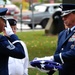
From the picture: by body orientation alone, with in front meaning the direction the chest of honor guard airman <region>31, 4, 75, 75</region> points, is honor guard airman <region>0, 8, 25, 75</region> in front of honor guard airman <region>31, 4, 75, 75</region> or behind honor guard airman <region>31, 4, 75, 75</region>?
in front

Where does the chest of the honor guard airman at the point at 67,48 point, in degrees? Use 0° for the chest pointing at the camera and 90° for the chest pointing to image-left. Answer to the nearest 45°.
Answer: approximately 45°

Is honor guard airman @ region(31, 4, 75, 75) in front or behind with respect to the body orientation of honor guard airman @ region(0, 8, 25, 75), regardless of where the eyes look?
in front

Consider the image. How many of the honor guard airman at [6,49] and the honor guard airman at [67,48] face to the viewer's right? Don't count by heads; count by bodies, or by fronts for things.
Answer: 1

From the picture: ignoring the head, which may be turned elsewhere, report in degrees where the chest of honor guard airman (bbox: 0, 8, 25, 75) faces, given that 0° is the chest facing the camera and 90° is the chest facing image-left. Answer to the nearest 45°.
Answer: approximately 270°
